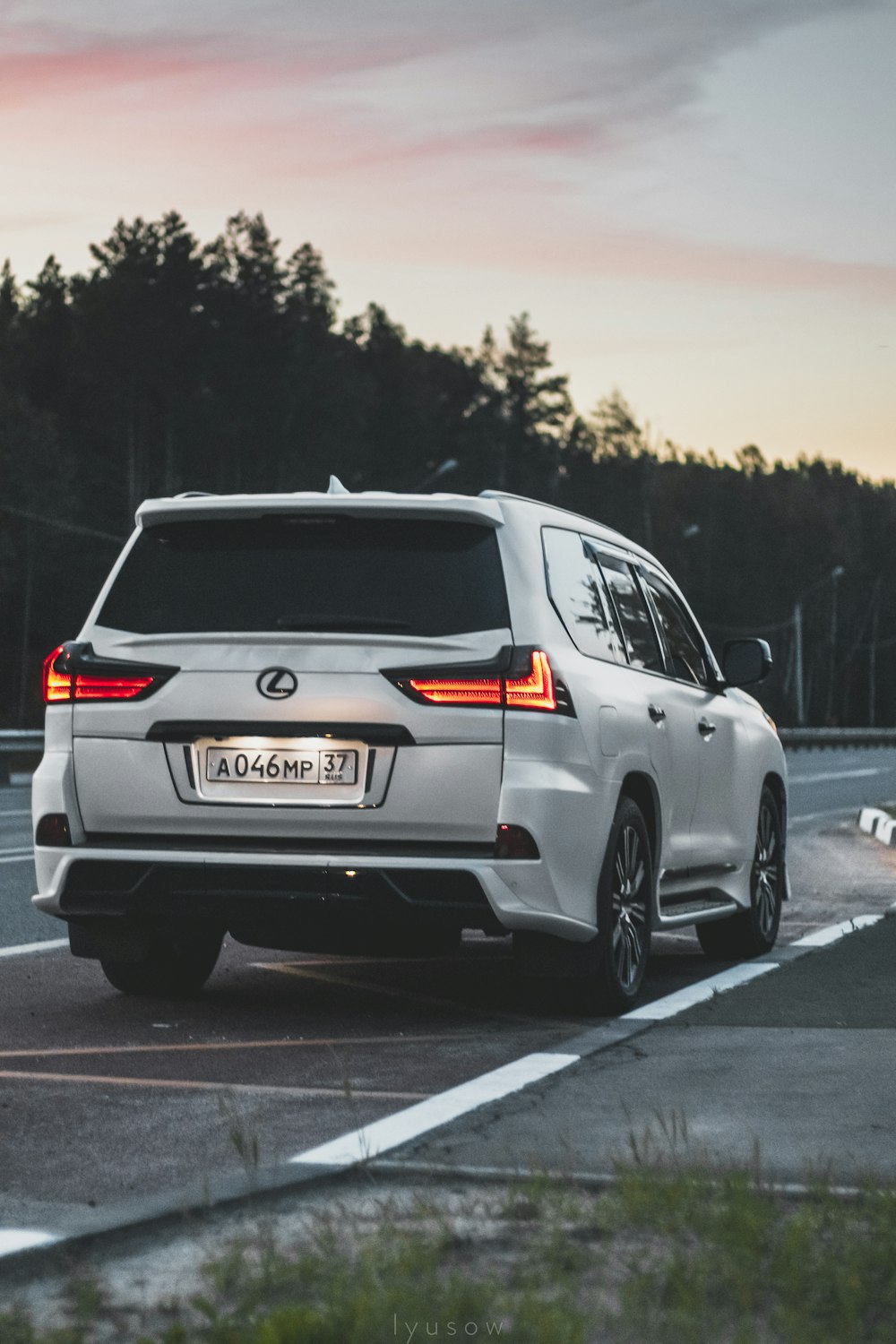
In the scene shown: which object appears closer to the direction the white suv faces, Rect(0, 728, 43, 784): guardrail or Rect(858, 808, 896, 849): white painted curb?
the white painted curb

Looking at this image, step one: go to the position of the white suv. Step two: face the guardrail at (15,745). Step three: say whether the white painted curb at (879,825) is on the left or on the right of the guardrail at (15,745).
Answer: right

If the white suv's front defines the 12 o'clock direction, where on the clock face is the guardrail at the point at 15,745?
The guardrail is roughly at 10 o'clock from the white suv.

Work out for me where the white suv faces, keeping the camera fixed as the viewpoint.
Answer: facing away from the viewer and to the right of the viewer

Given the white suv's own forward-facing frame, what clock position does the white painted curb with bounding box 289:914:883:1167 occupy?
The white painted curb is roughly at 4 o'clock from the white suv.
